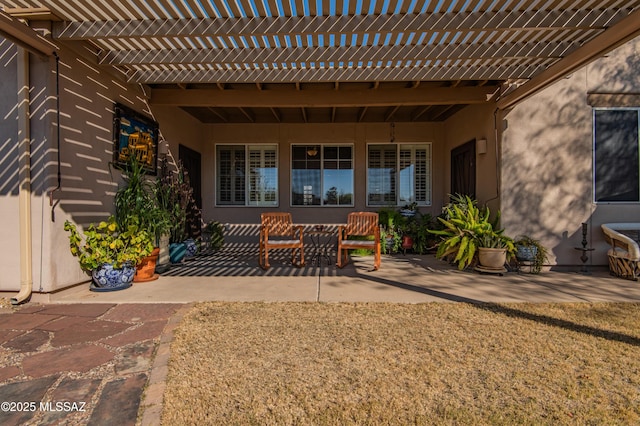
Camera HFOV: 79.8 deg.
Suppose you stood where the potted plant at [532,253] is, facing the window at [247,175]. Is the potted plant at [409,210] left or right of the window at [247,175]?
right

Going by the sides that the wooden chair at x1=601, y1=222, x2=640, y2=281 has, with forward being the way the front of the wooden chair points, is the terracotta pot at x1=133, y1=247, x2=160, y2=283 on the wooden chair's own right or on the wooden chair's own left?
on the wooden chair's own right

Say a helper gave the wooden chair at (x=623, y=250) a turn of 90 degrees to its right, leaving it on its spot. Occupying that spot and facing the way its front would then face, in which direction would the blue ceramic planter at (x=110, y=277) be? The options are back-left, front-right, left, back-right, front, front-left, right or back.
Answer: front

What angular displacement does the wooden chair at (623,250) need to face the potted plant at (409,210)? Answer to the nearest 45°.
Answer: approximately 135° to its right

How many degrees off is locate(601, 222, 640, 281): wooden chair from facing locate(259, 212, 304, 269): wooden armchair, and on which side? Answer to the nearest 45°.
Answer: approximately 90° to its right

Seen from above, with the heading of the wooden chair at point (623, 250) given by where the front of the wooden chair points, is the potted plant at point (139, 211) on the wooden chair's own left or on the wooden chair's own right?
on the wooden chair's own right
